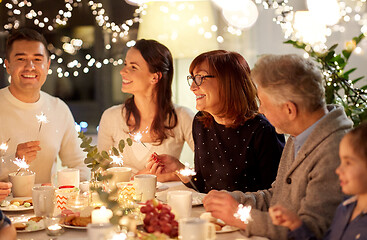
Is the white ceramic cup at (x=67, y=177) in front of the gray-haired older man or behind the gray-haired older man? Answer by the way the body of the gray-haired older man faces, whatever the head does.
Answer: in front

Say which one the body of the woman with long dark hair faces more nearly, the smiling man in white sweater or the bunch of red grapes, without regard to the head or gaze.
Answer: the bunch of red grapes

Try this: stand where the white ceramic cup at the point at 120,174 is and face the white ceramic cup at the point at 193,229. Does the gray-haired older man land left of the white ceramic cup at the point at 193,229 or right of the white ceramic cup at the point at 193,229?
left

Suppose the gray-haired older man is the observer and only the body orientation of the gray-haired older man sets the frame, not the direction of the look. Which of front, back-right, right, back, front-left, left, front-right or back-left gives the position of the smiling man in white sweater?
front-right

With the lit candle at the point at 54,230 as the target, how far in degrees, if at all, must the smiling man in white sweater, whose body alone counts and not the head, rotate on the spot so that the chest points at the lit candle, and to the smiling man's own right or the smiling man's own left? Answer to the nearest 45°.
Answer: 0° — they already face it

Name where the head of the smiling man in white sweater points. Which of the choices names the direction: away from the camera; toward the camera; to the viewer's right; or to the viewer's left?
toward the camera

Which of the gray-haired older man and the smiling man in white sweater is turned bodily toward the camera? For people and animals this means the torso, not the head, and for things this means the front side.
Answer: the smiling man in white sweater

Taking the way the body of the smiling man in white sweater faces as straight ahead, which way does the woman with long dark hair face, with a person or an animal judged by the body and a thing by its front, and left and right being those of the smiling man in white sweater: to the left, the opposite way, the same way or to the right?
the same way

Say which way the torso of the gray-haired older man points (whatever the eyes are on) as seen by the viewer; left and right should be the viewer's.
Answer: facing to the left of the viewer

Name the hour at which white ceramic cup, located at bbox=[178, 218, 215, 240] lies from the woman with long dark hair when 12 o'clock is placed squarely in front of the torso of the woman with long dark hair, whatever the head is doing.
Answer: The white ceramic cup is roughly at 12 o'clock from the woman with long dark hair.

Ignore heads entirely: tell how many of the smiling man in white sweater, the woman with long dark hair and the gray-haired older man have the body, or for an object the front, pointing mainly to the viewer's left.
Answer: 1

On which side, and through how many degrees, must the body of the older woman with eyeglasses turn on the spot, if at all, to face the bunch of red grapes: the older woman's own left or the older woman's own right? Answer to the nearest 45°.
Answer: approximately 45° to the older woman's own left

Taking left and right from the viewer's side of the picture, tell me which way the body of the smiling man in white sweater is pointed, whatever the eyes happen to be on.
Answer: facing the viewer

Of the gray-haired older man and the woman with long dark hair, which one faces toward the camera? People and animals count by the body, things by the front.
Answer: the woman with long dark hair

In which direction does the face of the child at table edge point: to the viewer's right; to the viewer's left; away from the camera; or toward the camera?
to the viewer's left
